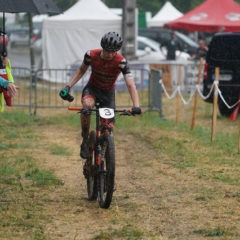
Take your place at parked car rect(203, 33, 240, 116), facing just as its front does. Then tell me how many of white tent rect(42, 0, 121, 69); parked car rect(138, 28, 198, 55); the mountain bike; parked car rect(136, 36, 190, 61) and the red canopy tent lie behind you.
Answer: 1

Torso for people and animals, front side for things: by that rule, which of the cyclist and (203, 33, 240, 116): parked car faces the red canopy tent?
the parked car

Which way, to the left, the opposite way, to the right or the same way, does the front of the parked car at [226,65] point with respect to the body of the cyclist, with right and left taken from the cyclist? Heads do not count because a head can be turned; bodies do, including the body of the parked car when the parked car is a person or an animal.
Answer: the opposite way

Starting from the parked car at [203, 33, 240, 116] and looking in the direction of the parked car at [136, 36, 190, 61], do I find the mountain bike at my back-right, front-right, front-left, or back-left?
back-left

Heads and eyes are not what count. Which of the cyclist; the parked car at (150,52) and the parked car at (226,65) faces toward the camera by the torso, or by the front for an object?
the cyclist

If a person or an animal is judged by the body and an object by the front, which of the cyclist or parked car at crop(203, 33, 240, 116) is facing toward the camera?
the cyclist

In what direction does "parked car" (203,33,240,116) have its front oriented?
away from the camera

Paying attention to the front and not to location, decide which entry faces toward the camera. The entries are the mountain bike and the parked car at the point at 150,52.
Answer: the mountain bike

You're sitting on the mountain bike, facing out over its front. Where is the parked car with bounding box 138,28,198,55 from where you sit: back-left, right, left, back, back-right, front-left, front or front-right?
back

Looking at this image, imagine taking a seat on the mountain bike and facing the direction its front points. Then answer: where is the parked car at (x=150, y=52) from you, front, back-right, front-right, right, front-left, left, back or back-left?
back

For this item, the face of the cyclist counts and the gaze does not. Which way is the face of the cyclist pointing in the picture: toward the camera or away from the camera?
toward the camera

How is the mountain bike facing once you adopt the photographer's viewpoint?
facing the viewer

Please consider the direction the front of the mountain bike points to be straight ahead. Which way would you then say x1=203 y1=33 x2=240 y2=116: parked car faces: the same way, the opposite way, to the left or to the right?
the opposite way
